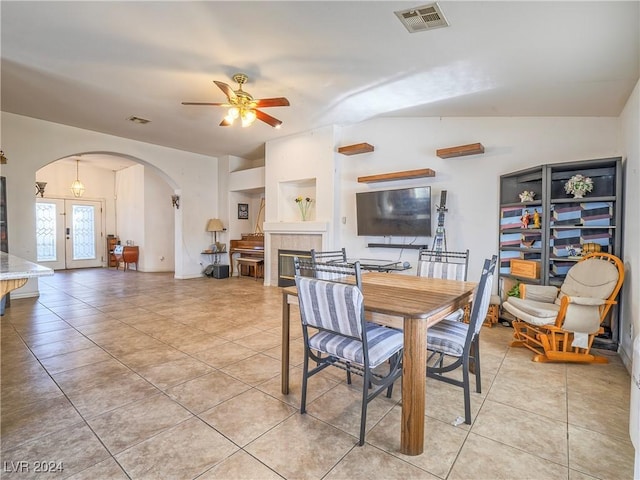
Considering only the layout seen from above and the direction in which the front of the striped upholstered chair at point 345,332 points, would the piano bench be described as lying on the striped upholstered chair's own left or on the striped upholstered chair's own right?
on the striped upholstered chair's own left

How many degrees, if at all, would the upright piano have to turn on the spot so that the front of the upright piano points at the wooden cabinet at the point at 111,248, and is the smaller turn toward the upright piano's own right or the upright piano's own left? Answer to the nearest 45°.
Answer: approximately 135° to the upright piano's own right

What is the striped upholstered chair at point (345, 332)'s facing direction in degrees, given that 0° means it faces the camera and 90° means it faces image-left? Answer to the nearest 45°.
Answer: approximately 225°

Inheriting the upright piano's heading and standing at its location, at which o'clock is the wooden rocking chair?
The wooden rocking chair is roughly at 11 o'clock from the upright piano.

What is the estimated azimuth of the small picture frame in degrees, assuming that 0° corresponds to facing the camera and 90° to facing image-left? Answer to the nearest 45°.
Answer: approximately 0°

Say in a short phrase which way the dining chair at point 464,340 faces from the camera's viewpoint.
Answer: facing away from the viewer and to the left of the viewer

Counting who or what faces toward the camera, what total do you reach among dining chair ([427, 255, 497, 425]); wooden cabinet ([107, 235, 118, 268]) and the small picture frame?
2

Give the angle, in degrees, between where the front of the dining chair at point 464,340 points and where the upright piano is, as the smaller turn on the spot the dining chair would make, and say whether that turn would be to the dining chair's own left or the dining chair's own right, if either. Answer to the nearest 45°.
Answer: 0° — it already faces it

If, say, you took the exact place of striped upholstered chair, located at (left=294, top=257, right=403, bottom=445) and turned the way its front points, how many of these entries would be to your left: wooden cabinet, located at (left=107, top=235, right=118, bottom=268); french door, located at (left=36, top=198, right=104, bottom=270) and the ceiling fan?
3
